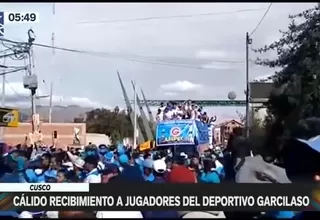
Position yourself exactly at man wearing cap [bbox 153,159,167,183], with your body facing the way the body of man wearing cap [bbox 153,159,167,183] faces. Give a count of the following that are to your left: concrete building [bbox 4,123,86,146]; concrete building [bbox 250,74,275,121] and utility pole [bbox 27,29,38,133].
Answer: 2

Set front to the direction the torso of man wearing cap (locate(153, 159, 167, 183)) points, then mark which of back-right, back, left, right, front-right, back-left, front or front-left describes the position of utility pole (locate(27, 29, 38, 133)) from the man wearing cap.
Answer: left

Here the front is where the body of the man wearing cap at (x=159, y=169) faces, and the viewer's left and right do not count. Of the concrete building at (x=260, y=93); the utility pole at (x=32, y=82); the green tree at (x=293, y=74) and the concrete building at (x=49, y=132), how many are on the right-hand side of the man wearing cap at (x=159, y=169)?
2

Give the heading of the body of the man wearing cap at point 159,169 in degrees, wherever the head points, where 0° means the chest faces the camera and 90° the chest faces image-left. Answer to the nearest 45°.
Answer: approximately 180°
